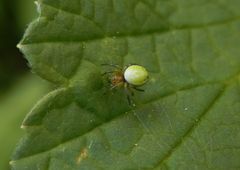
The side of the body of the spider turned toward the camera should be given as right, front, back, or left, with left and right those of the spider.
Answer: left
